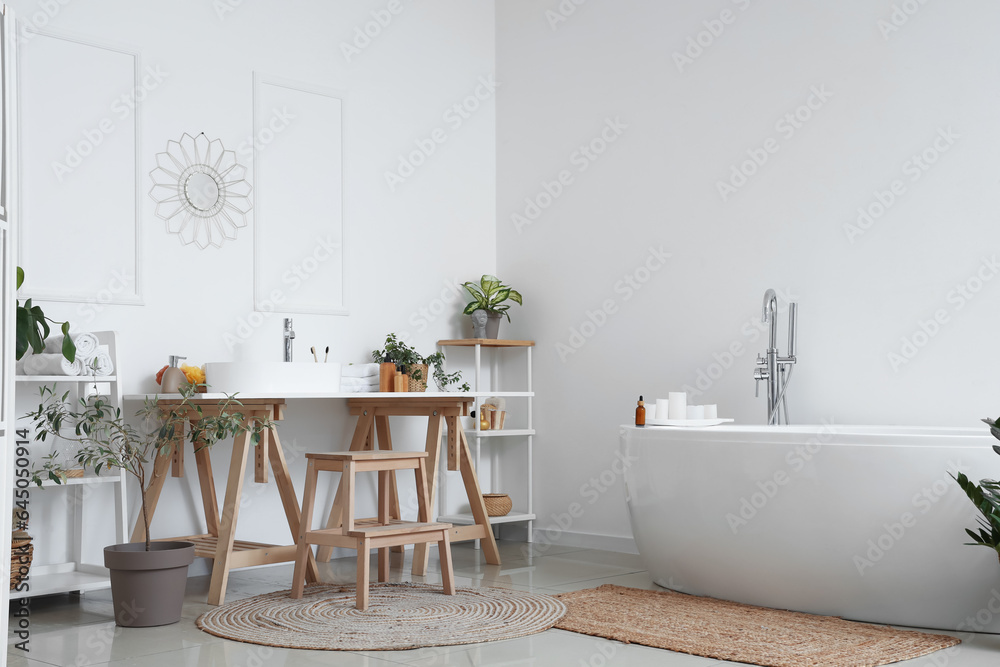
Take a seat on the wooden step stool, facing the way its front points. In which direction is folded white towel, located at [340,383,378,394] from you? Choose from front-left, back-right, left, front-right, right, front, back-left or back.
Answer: back-left

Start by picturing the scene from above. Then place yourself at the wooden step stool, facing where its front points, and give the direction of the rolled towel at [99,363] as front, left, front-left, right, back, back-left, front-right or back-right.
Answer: back-right

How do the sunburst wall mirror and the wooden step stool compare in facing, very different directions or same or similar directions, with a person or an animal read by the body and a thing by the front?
same or similar directions

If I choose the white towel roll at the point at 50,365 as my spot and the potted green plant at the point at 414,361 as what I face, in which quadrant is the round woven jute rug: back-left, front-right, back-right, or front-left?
front-right

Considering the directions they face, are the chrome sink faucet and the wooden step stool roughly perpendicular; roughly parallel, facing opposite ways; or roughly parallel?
roughly parallel

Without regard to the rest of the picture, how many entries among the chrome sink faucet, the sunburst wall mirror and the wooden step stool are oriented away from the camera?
0

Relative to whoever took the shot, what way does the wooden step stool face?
facing the viewer and to the right of the viewer

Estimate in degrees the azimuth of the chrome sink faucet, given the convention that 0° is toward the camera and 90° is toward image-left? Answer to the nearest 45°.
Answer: approximately 315°

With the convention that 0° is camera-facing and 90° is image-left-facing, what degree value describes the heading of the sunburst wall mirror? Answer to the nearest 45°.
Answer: approximately 315°

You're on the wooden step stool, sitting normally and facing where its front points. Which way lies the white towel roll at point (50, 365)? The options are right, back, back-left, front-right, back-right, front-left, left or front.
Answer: back-right

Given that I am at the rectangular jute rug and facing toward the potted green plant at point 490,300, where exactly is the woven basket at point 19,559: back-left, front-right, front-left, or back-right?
front-left

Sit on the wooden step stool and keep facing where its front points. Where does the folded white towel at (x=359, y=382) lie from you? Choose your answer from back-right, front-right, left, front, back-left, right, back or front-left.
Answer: back-left
